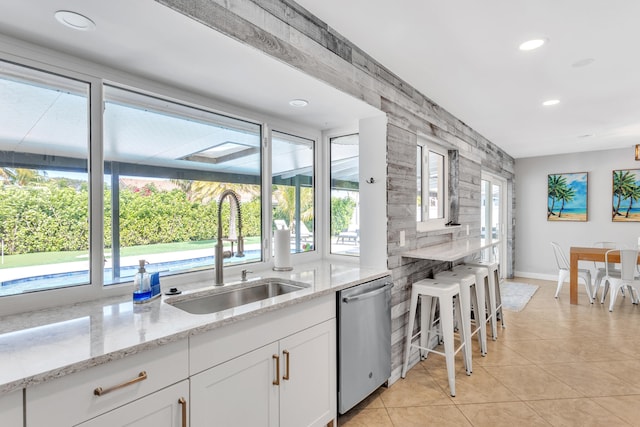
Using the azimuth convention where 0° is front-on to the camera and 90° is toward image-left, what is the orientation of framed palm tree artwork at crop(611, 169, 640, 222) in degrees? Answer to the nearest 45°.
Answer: approximately 0°

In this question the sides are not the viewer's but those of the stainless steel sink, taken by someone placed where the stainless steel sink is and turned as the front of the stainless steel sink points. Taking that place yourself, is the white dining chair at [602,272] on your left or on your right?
on your left

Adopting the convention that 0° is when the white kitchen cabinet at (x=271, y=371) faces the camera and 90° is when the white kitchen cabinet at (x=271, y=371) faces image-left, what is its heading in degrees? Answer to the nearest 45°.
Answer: approximately 315°

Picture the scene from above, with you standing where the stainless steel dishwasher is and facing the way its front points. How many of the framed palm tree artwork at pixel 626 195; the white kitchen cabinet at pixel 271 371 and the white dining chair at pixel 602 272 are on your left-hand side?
2

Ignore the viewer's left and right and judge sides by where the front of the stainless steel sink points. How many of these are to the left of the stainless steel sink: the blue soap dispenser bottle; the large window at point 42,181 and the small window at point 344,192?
1

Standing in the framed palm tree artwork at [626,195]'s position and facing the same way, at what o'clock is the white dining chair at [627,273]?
The white dining chair is roughly at 12 o'clock from the framed palm tree artwork.

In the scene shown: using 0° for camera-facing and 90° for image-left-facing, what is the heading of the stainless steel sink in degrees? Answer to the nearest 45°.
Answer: approximately 315°

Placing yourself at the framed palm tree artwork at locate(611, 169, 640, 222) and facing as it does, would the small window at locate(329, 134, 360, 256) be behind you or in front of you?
in front

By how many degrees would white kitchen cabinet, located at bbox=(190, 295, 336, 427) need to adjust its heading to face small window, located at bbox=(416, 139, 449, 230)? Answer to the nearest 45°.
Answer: approximately 90° to its left

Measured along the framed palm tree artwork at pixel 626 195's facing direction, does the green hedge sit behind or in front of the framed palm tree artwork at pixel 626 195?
in front

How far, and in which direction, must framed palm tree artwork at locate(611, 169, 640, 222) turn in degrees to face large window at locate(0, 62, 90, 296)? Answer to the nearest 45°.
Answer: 0° — it already faces it
